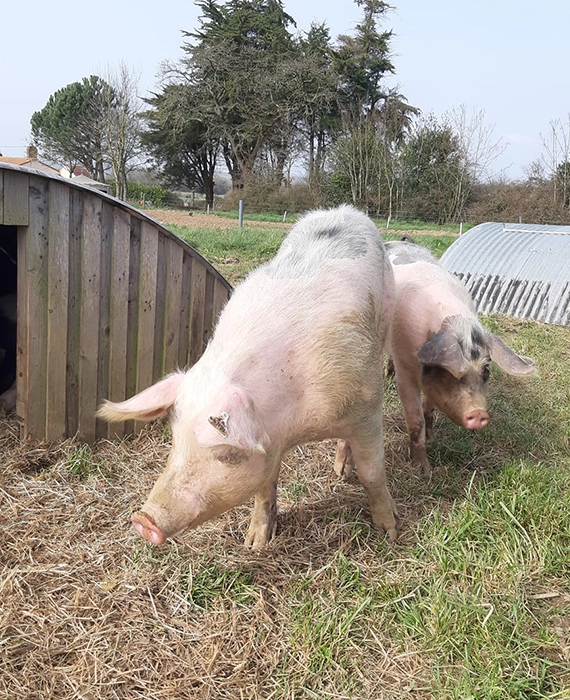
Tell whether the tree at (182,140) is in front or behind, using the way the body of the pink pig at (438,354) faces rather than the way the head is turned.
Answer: behind

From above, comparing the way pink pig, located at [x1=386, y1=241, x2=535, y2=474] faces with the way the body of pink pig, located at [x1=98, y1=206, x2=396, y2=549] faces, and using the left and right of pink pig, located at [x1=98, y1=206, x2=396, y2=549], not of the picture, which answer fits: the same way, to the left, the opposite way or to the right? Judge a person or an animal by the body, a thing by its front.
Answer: to the left

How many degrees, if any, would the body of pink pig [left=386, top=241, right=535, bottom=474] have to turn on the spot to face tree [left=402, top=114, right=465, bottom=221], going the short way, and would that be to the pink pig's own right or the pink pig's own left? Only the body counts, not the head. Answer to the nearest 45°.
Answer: approximately 135° to the pink pig's own left

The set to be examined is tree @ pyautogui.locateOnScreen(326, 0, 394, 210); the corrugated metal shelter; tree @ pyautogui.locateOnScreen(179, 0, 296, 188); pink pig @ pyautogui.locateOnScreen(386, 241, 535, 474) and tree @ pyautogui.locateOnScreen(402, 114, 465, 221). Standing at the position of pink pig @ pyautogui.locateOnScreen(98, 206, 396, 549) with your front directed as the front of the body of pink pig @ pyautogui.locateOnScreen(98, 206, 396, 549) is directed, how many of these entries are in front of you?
0

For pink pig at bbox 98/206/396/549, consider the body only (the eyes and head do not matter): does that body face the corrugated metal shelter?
no

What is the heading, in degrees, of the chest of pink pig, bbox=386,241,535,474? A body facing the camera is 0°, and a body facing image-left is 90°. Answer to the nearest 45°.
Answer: approximately 315°

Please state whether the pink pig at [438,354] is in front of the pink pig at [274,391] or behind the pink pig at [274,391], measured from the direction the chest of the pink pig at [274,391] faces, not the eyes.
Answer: behind

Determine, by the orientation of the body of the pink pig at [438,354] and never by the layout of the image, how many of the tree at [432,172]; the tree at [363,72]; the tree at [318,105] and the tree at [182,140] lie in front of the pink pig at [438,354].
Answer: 0

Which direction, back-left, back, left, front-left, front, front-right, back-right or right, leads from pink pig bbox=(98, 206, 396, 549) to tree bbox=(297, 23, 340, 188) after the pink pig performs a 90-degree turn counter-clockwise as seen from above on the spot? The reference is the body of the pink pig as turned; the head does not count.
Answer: back-left

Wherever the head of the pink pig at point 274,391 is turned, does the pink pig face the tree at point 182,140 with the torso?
no

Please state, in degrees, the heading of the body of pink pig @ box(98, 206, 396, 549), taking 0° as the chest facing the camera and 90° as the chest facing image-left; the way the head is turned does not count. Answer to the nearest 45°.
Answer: approximately 45°

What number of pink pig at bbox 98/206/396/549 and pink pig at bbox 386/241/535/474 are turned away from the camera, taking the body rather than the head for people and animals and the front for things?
0

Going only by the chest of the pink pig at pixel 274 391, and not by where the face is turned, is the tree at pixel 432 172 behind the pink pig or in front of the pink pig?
behind

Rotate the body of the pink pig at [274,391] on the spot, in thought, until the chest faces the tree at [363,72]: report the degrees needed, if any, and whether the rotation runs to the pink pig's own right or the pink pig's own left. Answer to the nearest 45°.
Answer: approximately 135° to the pink pig's own right

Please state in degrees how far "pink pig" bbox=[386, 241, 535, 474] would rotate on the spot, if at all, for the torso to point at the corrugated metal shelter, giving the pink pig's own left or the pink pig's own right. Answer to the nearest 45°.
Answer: approximately 135° to the pink pig's own left
